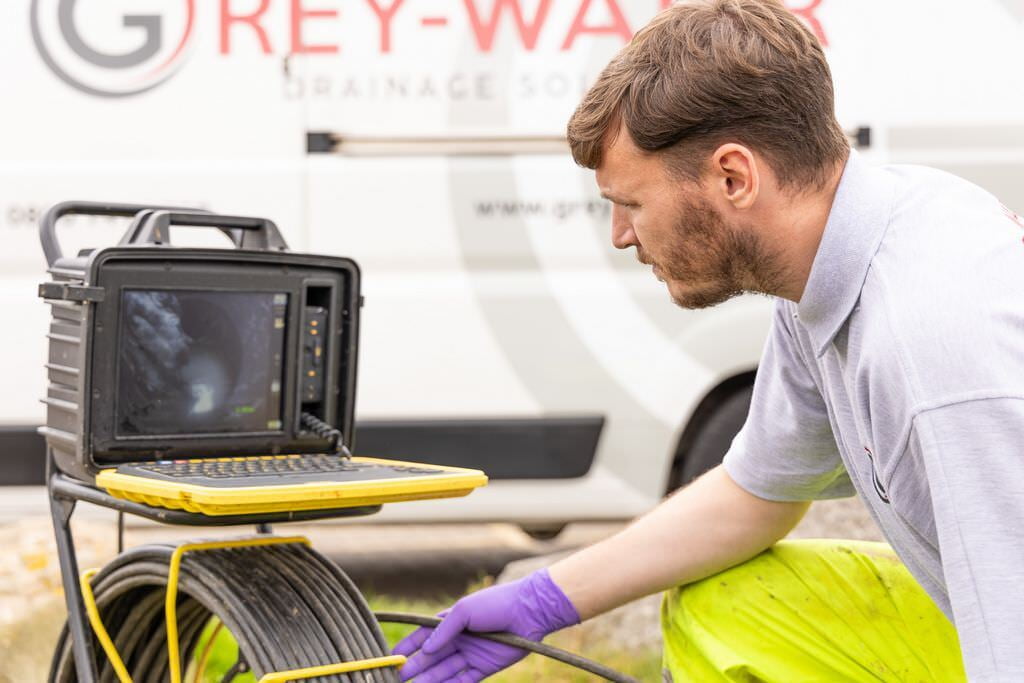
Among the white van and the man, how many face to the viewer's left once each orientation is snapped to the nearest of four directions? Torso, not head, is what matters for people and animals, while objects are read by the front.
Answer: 2

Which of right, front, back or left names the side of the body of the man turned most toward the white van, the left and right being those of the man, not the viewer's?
right

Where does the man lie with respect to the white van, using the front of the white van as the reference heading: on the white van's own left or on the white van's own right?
on the white van's own left

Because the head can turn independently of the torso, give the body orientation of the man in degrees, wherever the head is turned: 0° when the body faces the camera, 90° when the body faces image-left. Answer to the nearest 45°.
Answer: approximately 90°

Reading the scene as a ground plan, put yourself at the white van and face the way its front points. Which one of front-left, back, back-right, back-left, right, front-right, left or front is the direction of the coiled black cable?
left

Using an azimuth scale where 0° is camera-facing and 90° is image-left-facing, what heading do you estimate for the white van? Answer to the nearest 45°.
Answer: approximately 90°

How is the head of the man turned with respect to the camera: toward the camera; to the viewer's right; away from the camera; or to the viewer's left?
to the viewer's left
